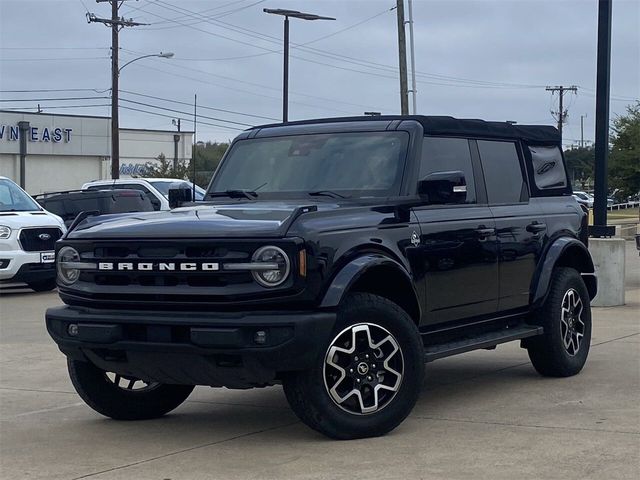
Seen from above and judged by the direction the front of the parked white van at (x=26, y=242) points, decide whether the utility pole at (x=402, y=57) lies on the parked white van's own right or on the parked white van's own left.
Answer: on the parked white van's own left

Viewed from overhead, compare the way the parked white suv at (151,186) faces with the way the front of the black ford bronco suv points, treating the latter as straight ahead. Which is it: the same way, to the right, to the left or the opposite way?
to the left

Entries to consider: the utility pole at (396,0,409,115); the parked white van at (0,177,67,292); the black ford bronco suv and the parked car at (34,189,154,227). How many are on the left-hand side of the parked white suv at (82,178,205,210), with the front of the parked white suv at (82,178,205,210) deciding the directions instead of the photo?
1

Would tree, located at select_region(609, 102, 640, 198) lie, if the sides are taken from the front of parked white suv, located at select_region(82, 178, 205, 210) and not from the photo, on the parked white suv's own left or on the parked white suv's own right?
on the parked white suv's own left

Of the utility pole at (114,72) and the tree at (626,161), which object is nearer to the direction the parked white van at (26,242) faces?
the tree

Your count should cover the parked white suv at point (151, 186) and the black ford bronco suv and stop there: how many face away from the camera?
0

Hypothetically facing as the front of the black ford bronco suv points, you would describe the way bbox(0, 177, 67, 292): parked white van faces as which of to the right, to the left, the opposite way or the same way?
to the left

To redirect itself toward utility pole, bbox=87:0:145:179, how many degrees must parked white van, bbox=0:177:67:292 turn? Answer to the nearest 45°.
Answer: approximately 135° to its left

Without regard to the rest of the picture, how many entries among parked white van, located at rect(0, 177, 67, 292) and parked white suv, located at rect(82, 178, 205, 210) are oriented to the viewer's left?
0

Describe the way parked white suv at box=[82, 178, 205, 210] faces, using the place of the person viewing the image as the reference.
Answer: facing the viewer and to the right of the viewer
